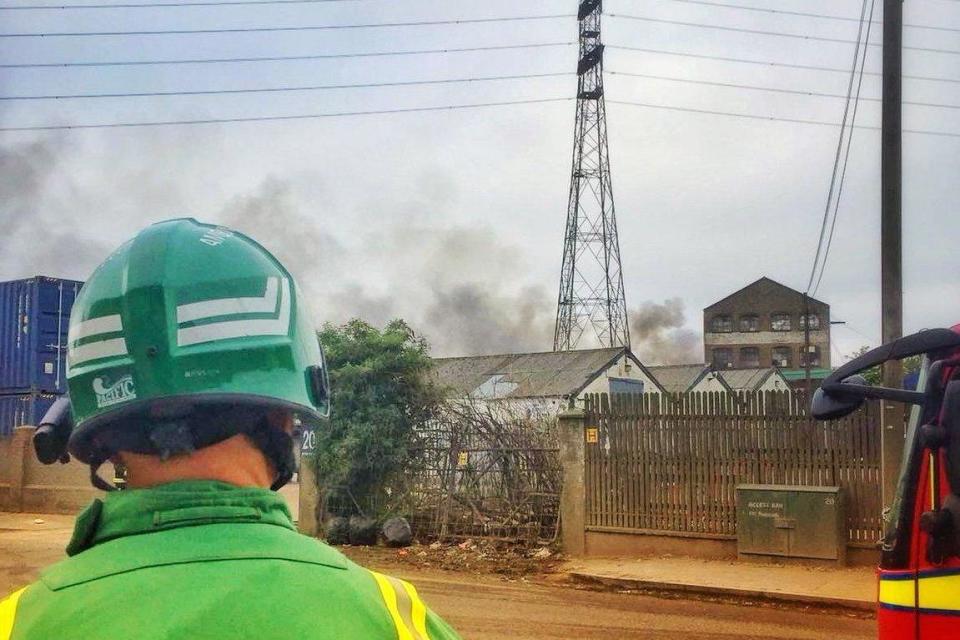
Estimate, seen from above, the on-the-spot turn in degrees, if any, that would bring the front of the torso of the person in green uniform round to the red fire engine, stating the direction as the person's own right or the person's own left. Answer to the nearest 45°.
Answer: approximately 45° to the person's own right

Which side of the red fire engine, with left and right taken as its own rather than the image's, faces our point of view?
left

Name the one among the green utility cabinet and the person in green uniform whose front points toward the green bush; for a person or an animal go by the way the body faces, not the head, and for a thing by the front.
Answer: the person in green uniform

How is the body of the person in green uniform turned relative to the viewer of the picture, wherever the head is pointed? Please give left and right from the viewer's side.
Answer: facing away from the viewer

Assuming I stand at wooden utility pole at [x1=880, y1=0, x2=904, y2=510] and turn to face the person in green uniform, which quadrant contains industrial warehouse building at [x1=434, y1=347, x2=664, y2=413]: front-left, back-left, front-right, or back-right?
back-right

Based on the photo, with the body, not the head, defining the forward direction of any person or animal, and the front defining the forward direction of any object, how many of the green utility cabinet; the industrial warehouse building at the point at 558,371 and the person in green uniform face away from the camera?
1

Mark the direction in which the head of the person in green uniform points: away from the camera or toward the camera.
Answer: away from the camera

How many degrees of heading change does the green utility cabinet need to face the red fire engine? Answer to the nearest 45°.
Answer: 0° — it already faces it

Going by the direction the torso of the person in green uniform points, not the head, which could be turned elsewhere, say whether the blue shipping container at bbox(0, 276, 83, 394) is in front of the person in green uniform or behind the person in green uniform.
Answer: in front
